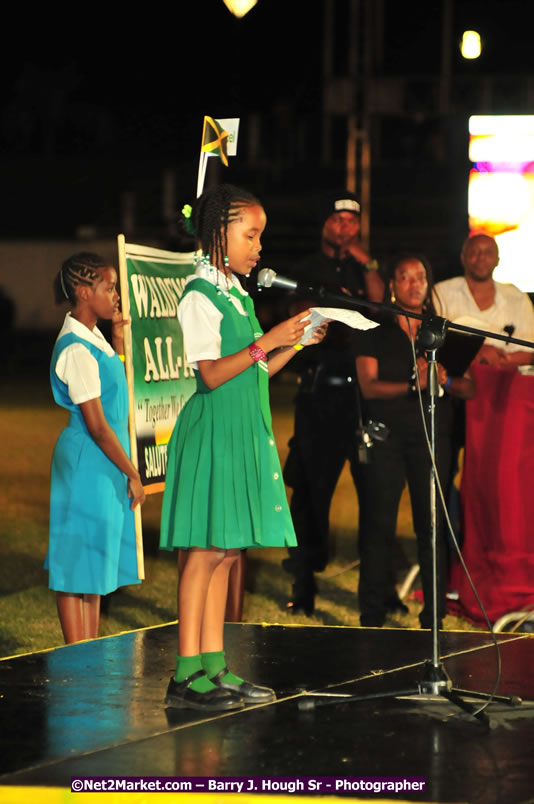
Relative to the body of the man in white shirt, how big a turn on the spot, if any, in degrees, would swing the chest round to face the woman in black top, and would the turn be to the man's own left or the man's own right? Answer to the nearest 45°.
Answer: approximately 45° to the man's own right

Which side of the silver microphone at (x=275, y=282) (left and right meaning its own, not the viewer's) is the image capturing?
left

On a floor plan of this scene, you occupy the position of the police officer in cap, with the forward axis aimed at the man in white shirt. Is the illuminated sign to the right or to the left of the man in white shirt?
left

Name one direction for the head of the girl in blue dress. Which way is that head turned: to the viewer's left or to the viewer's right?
to the viewer's right
